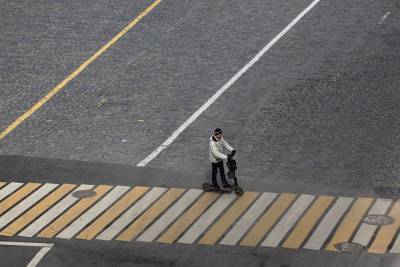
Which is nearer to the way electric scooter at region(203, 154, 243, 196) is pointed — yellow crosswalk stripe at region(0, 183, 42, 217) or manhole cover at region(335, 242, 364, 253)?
the manhole cover

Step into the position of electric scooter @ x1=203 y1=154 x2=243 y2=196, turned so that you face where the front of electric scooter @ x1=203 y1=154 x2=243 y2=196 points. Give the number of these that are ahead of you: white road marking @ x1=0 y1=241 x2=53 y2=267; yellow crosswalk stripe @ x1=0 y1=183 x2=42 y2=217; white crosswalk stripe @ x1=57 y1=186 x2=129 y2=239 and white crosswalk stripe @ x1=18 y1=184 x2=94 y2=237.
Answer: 0

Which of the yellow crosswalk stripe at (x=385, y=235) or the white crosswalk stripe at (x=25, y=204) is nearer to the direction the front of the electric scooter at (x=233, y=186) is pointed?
the yellow crosswalk stripe

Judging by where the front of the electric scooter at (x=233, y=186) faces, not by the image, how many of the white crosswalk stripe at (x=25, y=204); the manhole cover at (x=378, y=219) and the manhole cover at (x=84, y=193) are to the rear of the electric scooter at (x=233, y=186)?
2

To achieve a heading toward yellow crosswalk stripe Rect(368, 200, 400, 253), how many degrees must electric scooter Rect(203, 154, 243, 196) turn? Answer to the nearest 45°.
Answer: approximately 45° to its right

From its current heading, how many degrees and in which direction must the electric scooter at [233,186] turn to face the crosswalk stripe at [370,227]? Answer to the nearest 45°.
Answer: approximately 45° to its right

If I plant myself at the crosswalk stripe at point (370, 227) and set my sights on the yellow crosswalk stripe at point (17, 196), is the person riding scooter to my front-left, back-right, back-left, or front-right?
front-right

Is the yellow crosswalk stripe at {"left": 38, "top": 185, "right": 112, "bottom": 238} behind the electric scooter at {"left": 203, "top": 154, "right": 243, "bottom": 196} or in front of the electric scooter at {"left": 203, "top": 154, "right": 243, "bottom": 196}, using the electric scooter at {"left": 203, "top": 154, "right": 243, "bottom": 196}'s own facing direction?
behind

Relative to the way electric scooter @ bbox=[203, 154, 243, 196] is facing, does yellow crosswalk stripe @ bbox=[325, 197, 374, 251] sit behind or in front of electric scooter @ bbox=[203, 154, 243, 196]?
in front

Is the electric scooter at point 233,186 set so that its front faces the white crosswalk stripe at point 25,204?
no

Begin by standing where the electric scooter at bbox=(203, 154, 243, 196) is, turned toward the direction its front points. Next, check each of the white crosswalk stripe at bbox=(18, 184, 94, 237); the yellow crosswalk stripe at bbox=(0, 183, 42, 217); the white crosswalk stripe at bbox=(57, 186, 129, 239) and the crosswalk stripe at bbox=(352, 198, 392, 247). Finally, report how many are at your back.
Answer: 3

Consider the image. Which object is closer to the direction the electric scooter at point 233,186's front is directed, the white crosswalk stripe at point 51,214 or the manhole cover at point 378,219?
the manhole cover

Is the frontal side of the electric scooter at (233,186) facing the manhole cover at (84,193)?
no

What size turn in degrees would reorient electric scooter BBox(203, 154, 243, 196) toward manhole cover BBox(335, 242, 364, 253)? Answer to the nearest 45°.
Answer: approximately 45° to its right

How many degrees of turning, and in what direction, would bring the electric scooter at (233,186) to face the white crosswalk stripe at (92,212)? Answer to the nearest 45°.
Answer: approximately 180°

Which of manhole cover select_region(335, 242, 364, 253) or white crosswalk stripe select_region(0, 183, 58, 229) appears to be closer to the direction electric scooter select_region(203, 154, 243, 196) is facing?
the manhole cover

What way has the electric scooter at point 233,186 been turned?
to the viewer's right
